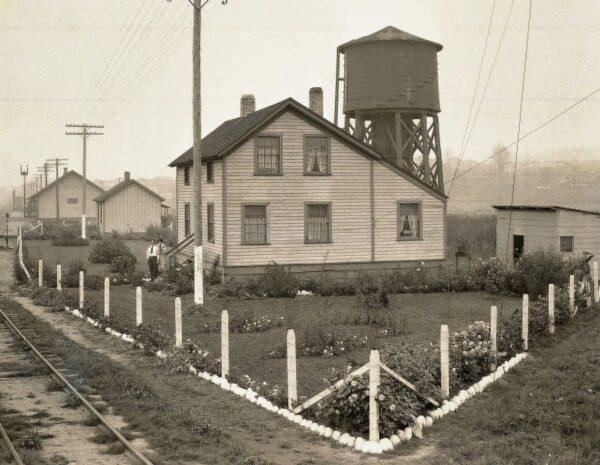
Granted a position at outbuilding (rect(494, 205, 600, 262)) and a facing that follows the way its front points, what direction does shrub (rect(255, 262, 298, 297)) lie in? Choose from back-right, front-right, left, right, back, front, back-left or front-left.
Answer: front-right

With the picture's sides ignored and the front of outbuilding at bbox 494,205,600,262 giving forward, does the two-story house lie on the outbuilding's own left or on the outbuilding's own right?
on the outbuilding's own right

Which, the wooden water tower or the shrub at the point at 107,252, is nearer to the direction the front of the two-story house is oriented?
the shrub

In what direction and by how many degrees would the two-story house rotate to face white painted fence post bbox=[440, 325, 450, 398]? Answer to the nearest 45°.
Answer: approximately 90° to its left

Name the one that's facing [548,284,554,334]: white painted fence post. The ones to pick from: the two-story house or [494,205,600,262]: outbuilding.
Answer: the outbuilding

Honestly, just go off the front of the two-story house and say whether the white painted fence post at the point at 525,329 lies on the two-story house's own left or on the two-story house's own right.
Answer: on the two-story house's own left

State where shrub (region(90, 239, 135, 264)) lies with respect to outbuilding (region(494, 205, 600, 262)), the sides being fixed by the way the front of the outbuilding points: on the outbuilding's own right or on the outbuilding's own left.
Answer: on the outbuilding's own right

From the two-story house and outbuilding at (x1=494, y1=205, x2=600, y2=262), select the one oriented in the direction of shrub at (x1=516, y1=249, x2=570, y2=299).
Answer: the outbuilding
